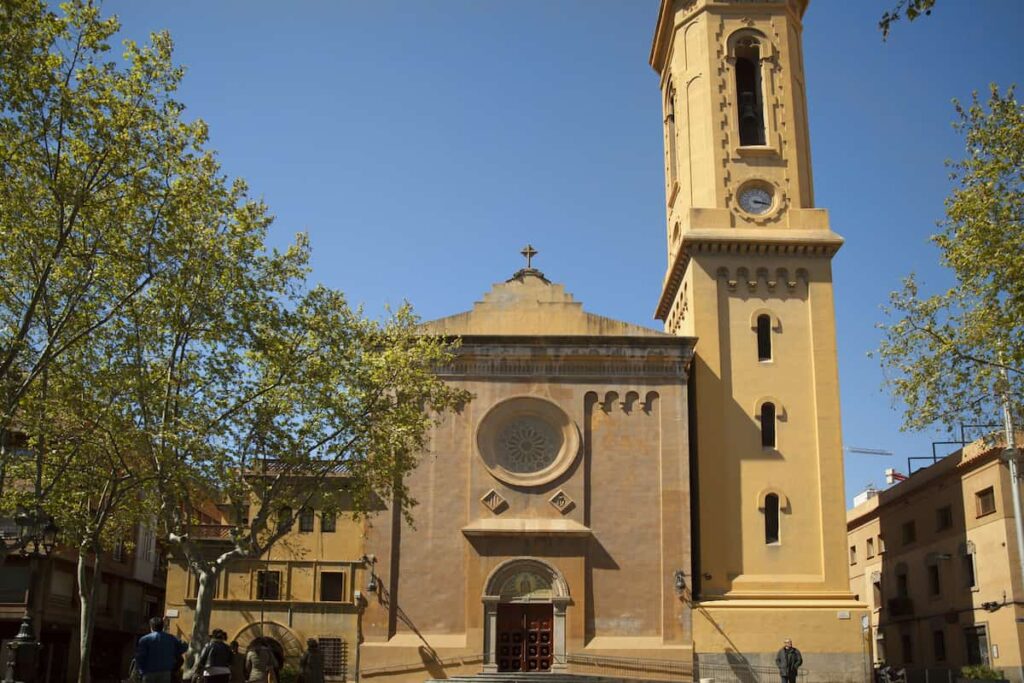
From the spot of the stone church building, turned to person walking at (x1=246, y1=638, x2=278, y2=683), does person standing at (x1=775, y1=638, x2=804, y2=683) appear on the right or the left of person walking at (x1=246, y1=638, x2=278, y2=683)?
left

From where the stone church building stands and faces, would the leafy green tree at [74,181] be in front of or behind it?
in front

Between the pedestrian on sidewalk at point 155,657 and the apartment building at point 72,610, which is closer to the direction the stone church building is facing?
the pedestrian on sidewalk

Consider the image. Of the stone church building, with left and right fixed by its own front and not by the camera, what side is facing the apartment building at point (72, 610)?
right

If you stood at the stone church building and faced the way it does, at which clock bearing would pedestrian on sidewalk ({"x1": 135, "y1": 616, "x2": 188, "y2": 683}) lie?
The pedestrian on sidewalk is roughly at 1 o'clock from the stone church building.

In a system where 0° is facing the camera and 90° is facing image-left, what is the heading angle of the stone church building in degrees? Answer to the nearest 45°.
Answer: approximately 0°

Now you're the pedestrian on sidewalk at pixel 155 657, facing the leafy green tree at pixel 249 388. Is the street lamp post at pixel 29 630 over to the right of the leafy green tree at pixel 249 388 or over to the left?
left

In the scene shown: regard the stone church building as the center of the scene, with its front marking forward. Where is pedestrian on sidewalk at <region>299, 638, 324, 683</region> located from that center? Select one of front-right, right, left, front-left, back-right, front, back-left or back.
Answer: front-right

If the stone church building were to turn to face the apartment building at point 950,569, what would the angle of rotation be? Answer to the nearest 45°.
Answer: approximately 135° to its left

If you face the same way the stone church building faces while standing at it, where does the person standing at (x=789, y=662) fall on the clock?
The person standing is roughly at 11 o'clock from the stone church building.

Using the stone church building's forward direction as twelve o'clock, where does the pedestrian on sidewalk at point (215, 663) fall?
The pedestrian on sidewalk is roughly at 1 o'clock from the stone church building.
